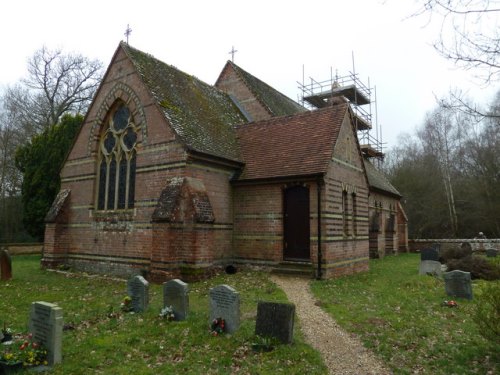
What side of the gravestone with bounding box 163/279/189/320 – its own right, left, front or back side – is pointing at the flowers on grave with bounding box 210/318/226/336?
left

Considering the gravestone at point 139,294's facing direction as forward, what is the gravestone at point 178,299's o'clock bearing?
the gravestone at point 178,299 is roughly at 9 o'clock from the gravestone at point 139,294.

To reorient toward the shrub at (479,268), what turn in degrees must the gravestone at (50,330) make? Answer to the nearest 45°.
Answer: approximately 135° to its left

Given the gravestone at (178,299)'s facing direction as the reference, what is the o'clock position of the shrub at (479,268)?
The shrub is roughly at 7 o'clock from the gravestone.

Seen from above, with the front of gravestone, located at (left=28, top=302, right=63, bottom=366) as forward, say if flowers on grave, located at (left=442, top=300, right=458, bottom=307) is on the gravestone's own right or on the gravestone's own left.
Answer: on the gravestone's own left

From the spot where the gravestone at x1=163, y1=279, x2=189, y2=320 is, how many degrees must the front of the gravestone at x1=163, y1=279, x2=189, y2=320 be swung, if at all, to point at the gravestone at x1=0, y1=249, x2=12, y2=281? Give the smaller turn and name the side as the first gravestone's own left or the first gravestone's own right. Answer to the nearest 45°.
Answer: approximately 90° to the first gravestone's own right

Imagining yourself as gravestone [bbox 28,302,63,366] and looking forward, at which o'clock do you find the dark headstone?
The dark headstone is roughly at 8 o'clock from the gravestone.

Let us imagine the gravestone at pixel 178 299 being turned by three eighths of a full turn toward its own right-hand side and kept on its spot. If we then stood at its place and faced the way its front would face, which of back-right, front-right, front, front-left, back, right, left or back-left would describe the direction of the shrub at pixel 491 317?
back-right

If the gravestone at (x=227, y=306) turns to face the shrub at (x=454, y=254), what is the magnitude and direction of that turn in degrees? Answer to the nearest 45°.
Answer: approximately 180°

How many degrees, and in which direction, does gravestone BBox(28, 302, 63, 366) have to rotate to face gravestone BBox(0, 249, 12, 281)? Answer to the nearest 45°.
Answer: approximately 135° to its right

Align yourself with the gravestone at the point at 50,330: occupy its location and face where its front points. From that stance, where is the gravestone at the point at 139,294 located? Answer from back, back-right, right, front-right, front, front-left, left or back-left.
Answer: back

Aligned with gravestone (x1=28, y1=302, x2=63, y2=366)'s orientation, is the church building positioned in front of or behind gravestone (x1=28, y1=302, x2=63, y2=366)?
behind

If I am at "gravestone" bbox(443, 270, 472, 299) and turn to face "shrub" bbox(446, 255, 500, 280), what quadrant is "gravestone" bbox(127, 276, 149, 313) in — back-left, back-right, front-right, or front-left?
back-left
